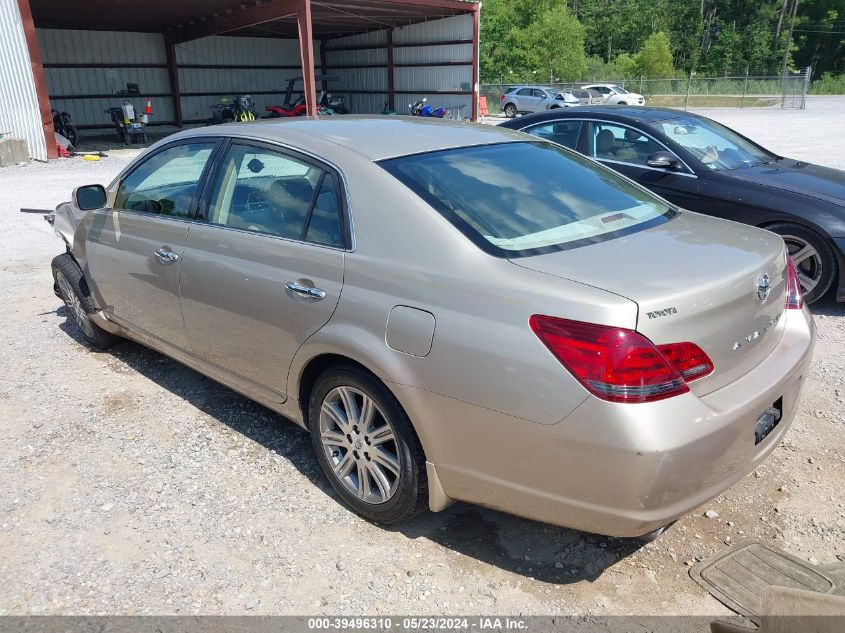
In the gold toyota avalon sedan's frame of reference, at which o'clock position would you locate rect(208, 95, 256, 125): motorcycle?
The motorcycle is roughly at 1 o'clock from the gold toyota avalon sedan.

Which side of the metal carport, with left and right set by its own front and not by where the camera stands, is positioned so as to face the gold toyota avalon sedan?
front

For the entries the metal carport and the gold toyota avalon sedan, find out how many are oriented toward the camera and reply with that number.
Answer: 1

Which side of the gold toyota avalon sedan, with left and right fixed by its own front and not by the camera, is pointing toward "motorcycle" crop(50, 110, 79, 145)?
front

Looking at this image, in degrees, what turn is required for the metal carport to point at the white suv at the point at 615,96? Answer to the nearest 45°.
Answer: approximately 90° to its left

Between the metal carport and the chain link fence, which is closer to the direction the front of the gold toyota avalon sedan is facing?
the metal carport

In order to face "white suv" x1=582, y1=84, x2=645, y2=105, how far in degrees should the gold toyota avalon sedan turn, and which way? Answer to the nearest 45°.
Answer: approximately 45° to its right

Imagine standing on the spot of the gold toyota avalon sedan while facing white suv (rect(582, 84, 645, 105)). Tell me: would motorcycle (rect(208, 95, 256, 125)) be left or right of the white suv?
left

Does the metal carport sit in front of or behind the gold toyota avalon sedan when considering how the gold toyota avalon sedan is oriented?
in front

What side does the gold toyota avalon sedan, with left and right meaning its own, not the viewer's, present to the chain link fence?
right

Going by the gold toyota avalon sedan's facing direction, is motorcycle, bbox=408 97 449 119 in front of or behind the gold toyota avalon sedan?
in front

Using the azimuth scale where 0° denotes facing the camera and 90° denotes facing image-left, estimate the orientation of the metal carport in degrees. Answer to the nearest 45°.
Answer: approximately 0°

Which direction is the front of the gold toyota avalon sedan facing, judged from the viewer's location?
facing away from the viewer and to the left of the viewer
